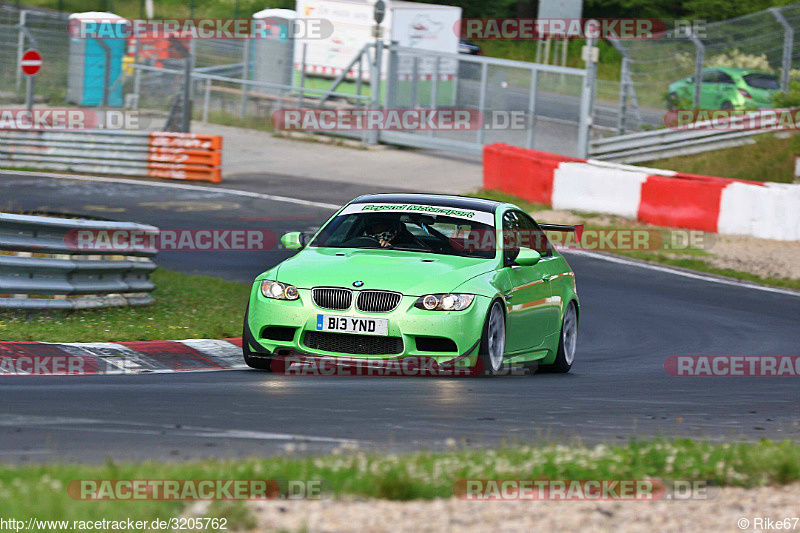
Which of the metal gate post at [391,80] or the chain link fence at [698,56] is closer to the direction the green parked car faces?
the metal gate post

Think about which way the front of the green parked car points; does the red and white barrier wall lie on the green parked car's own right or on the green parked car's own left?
on the green parked car's own left

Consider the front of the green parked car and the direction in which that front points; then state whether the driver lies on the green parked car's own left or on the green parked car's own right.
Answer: on the green parked car's own left

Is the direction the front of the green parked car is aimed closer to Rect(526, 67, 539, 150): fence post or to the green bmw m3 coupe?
the fence post

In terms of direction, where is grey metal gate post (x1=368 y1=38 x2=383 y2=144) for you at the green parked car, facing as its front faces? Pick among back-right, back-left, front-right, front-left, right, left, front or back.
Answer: front-left

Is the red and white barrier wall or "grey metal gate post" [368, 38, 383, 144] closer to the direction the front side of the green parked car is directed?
the grey metal gate post

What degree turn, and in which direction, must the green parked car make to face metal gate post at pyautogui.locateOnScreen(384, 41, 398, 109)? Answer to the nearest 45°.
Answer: approximately 45° to its left

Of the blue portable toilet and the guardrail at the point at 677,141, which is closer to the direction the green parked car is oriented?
the blue portable toilet

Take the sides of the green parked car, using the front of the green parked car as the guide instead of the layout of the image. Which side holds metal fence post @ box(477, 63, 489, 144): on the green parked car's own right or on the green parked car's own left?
on the green parked car's own left

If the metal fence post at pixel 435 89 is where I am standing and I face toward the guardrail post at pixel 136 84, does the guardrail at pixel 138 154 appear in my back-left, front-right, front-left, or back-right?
front-left

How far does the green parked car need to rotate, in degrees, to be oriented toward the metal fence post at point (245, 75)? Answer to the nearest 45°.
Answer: approximately 45° to its left

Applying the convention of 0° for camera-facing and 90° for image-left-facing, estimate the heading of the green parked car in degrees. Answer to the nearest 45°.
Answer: approximately 135°

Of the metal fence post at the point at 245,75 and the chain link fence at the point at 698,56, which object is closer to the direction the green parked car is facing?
the metal fence post

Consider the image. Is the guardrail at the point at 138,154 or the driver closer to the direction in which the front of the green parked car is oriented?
the guardrail
